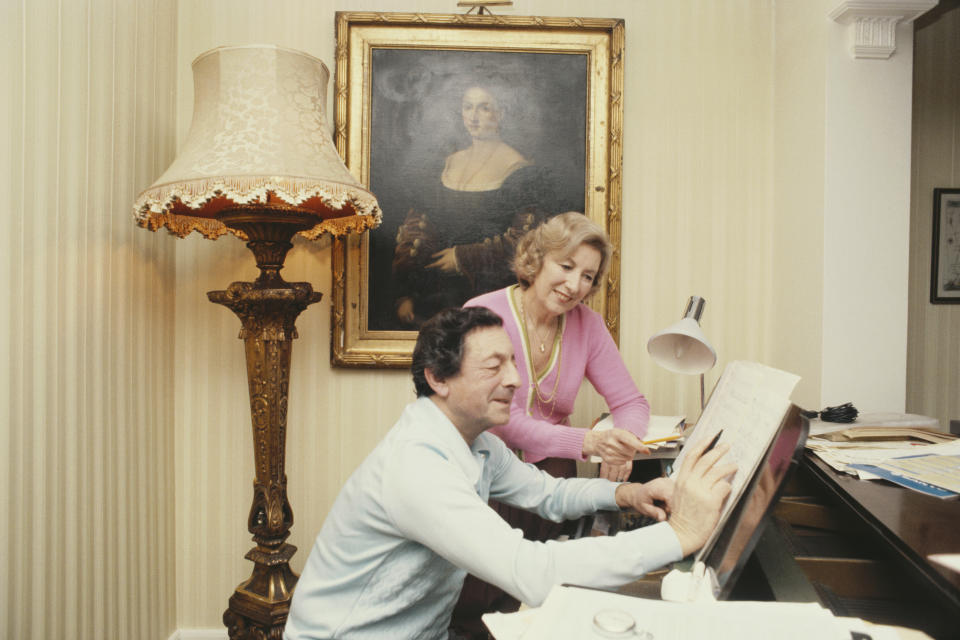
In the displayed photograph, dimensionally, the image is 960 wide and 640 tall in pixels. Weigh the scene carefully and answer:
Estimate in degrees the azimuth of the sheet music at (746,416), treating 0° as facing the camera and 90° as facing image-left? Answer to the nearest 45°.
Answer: approximately 45°

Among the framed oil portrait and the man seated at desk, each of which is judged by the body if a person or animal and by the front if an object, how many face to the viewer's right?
1

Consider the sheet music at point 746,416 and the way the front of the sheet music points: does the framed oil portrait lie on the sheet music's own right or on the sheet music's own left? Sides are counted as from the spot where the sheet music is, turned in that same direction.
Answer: on the sheet music's own right

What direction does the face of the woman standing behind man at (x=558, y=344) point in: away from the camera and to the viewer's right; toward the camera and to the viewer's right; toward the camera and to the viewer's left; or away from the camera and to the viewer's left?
toward the camera and to the viewer's right

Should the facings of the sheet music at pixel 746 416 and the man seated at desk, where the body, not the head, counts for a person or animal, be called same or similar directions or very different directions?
very different directions

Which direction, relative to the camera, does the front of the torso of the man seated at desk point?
to the viewer's right

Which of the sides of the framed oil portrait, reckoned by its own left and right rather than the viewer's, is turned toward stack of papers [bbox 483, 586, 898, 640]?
front

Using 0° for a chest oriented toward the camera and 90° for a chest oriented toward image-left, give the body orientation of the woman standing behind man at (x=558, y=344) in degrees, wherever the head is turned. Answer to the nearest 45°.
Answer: approximately 315°

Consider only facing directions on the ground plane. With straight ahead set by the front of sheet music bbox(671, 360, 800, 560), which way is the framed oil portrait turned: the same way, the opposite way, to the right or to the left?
to the left

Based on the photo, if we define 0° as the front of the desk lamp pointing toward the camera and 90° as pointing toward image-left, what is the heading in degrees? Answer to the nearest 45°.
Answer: approximately 45°

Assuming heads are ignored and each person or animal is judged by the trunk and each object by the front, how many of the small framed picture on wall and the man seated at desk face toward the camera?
1

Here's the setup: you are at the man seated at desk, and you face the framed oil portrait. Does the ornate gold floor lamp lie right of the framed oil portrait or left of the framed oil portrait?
left

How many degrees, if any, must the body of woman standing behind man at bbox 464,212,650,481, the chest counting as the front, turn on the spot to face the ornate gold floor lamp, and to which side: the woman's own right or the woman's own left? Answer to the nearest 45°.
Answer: approximately 135° to the woman's own right
